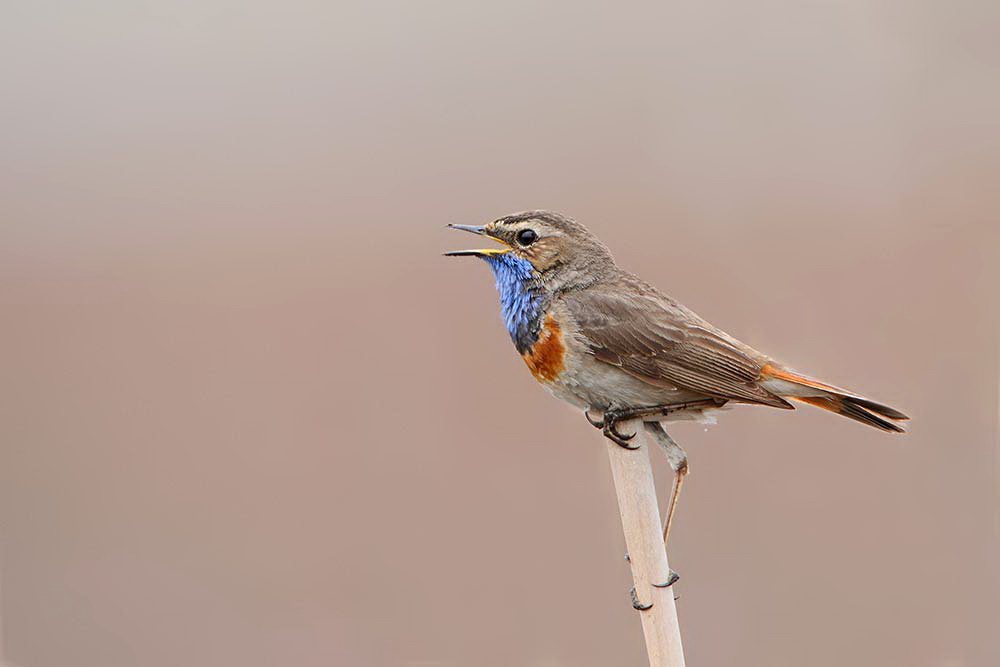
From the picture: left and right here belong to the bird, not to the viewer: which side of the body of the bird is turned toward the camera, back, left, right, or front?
left
